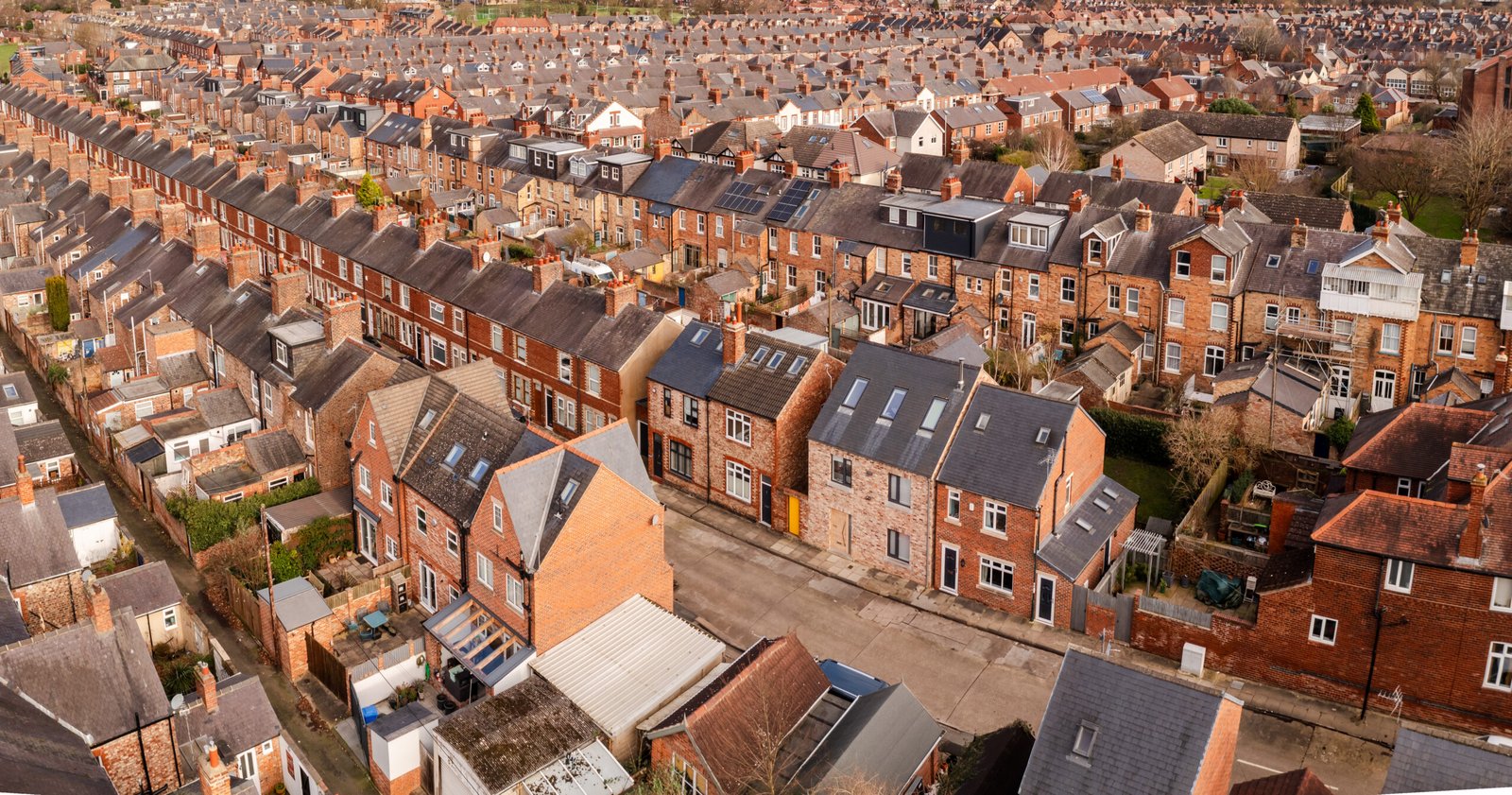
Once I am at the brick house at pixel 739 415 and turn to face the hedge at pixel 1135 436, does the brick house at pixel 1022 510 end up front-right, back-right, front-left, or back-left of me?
front-right

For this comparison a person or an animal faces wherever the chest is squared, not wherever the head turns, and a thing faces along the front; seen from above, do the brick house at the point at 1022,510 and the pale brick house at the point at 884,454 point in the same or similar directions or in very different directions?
same or similar directions

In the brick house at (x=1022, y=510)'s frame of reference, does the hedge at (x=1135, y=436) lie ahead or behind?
behind

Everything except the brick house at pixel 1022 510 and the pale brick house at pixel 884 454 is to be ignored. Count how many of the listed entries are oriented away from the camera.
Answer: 0

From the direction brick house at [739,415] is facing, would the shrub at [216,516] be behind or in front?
in front

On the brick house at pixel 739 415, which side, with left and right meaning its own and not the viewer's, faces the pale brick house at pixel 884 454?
left

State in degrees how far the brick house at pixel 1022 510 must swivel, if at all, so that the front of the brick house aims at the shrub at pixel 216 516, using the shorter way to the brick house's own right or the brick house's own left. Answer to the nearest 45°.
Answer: approximately 45° to the brick house's own right

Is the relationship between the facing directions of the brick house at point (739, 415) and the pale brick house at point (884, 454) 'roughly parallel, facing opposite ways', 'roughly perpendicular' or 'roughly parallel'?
roughly parallel

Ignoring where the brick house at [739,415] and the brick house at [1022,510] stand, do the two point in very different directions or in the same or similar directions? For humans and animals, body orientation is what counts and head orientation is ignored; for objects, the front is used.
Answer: same or similar directions

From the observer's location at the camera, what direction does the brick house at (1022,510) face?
facing the viewer and to the left of the viewer

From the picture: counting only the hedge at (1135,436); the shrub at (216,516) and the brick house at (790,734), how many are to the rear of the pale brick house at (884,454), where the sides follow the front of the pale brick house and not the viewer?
1

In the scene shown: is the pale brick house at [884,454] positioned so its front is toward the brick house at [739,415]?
no

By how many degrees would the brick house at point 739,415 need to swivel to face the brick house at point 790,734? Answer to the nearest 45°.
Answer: approximately 45° to its left

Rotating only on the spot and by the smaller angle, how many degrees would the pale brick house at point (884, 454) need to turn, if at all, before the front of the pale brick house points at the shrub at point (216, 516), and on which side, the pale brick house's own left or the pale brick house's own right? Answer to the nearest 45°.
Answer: approximately 45° to the pale brick house's own right

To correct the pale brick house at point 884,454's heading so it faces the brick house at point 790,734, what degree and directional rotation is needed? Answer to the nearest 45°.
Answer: approximately 45° to its left

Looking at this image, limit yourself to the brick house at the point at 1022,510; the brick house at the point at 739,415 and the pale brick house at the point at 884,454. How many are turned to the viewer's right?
0
